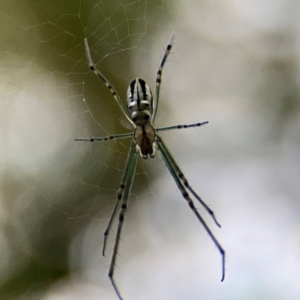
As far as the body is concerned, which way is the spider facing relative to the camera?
toward the camera
